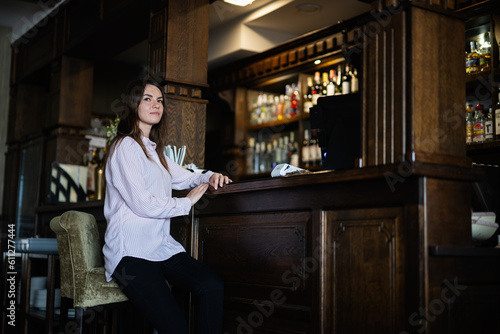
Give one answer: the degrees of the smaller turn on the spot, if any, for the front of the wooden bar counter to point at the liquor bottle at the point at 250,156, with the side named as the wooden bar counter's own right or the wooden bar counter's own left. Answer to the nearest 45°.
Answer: approximately 135° to the wooden bar counter's own right

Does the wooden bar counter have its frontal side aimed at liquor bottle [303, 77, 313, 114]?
no

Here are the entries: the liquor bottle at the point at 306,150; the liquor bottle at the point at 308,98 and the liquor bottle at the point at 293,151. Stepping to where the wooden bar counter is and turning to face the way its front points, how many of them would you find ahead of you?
0

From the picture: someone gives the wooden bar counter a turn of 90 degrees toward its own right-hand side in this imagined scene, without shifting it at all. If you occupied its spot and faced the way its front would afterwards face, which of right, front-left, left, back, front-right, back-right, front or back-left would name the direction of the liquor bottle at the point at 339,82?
front-right

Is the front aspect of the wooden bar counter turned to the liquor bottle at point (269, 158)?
no

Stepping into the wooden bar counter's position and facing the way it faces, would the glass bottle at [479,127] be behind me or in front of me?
behind

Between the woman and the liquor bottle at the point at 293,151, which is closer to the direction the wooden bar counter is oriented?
the woman

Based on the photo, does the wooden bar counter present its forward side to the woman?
no

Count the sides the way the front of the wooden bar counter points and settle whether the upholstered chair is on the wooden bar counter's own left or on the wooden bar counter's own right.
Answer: on the wooden bar counter's own right

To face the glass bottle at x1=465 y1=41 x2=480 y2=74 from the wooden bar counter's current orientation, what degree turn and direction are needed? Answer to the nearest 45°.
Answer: approximately 180°

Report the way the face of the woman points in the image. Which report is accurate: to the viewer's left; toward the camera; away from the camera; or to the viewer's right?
toward the camera

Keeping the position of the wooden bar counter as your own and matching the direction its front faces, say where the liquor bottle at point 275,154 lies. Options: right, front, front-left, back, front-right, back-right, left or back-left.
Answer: back-right

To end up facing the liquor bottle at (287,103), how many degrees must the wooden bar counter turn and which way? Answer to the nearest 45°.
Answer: approximately 135° to its right

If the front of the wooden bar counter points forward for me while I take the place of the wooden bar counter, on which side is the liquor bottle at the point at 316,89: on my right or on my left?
on my right

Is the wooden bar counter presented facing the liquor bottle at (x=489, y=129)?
no
